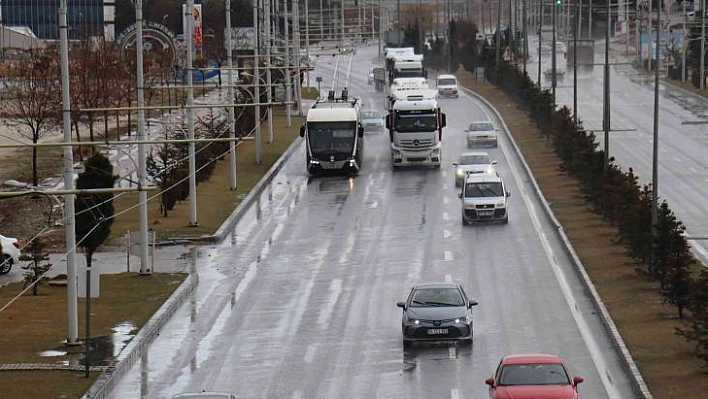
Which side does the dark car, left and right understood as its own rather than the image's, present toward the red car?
front

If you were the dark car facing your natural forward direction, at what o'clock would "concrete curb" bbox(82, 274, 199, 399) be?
The concrete curb is roughly at 3 o'clock from the dark car.

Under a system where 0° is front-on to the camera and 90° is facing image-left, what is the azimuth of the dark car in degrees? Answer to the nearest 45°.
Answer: approximately 0°

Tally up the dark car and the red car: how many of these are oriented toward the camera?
2

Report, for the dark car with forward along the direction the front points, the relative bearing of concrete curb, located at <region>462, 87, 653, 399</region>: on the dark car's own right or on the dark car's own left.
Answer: on the dark car's own left

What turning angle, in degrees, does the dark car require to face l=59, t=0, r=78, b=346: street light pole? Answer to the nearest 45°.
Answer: approximately 90° to its right

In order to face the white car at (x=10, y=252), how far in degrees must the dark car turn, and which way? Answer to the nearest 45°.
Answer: approximately 135° to its right

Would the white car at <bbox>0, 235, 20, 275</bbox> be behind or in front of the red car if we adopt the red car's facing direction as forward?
behind

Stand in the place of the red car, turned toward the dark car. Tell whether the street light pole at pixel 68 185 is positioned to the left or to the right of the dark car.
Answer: left
